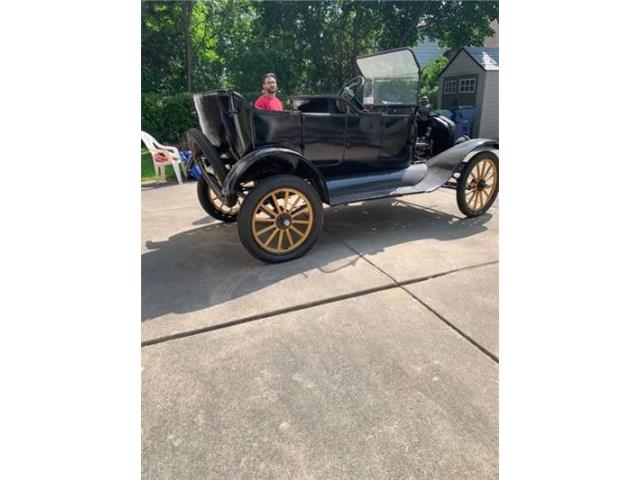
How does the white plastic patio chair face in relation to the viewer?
to the viewer's right

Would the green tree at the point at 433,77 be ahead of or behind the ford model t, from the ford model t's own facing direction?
ahead

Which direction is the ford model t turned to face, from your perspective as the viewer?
facing away from the viewer and to the right of the viewer

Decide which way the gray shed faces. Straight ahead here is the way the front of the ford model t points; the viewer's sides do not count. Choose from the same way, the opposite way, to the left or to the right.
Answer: the opposite way

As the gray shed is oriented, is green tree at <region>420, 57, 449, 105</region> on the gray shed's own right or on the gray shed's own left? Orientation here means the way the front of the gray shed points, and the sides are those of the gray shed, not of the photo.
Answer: on the gray shed's own right

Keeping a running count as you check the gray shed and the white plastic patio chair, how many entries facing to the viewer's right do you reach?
1

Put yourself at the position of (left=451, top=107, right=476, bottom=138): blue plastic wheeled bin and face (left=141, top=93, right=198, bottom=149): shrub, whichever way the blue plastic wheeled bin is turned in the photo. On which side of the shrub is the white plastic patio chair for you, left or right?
left

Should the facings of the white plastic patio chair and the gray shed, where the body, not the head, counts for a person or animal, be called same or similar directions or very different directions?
very different directions

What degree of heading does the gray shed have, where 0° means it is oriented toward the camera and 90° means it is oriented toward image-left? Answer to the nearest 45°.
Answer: approximately 45°

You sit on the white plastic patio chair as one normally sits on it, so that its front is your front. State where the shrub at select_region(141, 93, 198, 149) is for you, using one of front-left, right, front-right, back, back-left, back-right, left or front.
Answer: left
